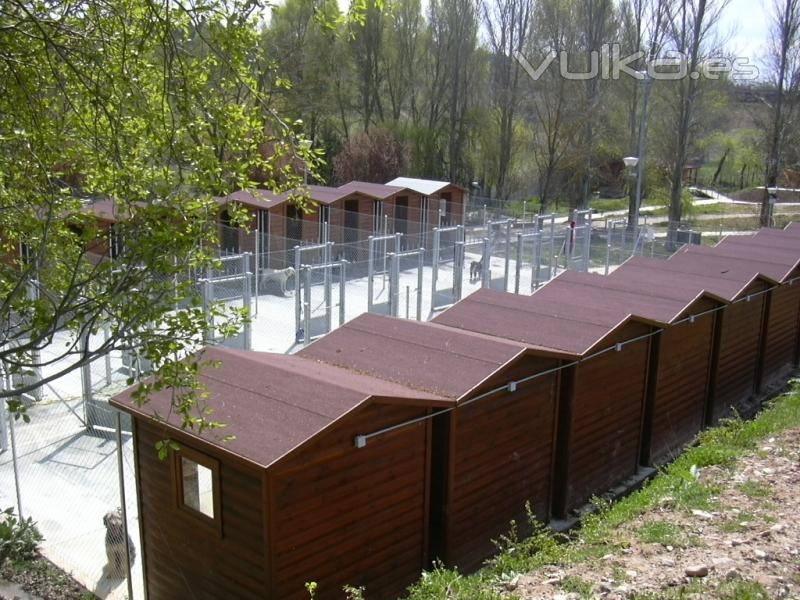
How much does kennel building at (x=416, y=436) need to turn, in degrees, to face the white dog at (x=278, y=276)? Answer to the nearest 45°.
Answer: approximately 45° to its right

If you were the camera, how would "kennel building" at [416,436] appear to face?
facing away from the viewer and to the left of the viewer

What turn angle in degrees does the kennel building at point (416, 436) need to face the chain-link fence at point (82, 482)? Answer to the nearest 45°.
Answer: approximately 45° to its left

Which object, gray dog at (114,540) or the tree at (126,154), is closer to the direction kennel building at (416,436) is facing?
the gray dog

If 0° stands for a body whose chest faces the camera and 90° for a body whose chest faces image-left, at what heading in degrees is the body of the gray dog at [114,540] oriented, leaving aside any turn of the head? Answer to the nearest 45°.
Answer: approximately 0°

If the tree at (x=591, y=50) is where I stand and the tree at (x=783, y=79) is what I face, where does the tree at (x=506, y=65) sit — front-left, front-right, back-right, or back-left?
back-right

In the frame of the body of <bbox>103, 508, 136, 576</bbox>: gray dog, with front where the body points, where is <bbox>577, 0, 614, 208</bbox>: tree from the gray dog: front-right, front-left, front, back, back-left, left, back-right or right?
back-left

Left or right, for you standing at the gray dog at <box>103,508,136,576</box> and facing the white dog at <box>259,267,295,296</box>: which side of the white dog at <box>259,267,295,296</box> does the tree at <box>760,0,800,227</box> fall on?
right

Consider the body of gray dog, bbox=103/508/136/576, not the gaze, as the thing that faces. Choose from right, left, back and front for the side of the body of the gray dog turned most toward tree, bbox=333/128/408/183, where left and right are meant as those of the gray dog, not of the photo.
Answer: back

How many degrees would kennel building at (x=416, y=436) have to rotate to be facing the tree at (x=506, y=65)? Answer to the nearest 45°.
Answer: approximately 45° to its right
